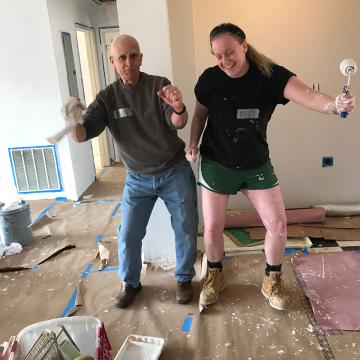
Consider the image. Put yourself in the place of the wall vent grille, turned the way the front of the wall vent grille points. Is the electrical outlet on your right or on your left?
on your left

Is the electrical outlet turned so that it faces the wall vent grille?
no

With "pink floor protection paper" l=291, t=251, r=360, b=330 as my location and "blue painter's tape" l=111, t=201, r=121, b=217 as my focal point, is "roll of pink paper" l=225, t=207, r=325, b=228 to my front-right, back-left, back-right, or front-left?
front-right

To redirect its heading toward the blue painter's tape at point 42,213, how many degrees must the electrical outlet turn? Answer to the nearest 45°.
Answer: approximately 90° to its right

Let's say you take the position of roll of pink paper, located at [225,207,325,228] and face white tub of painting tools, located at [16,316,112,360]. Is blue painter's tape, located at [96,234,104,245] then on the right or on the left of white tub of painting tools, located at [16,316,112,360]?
right

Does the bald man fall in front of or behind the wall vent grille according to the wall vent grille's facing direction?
in front

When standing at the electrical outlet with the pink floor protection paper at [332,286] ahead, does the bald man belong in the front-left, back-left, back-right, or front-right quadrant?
front-right

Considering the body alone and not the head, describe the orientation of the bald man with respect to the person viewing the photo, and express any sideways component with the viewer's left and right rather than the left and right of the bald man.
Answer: facing the viewer

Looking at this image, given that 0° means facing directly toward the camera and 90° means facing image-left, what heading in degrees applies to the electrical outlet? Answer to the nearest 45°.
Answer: approximately 0°

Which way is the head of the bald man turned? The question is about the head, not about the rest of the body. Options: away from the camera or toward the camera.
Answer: toward the camera
